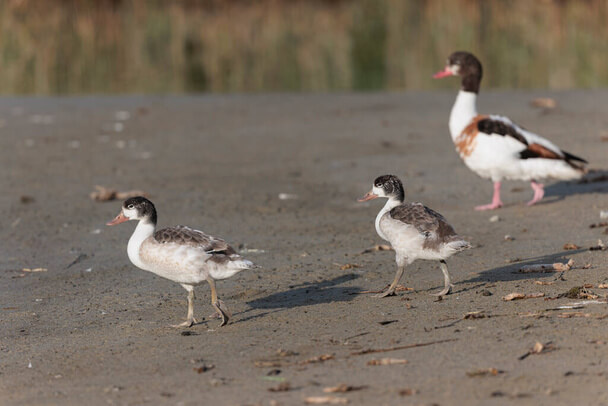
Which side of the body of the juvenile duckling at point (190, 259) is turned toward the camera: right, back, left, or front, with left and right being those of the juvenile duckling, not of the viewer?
left

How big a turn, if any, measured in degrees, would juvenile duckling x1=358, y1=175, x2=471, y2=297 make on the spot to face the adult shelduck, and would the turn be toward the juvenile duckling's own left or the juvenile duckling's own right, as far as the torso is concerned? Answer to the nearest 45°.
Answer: approximately 90° to the juvenile duckling's own right

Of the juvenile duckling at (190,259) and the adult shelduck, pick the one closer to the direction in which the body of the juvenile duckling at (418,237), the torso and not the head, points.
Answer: the juvenile duckling

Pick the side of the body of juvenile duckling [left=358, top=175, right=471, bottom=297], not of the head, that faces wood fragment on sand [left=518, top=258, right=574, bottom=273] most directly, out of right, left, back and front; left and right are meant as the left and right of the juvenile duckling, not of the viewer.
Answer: back

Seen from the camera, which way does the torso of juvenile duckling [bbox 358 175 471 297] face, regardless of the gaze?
to the viewer's left

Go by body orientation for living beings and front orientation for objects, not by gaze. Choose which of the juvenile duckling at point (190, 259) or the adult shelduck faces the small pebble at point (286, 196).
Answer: the adult shelduck

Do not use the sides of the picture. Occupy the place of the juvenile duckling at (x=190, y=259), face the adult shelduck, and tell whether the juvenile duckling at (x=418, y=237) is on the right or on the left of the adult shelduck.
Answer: right

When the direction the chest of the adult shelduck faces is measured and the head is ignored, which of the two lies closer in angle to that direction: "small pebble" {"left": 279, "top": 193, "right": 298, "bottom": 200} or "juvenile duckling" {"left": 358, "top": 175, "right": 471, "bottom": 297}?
the small pebble

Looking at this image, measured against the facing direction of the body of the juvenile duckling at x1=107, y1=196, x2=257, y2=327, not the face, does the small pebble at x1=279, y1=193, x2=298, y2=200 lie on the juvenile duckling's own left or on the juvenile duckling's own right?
on the juvenile duckling's own right

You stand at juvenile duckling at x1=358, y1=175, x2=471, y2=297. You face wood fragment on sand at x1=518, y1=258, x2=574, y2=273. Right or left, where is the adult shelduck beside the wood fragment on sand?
left

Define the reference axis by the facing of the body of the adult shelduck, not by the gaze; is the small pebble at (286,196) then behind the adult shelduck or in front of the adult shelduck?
in front

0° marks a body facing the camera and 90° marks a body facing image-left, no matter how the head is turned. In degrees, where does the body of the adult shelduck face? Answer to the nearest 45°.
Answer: approximately 90°

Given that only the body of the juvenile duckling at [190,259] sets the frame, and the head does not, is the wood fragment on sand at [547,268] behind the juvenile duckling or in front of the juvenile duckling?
behind
